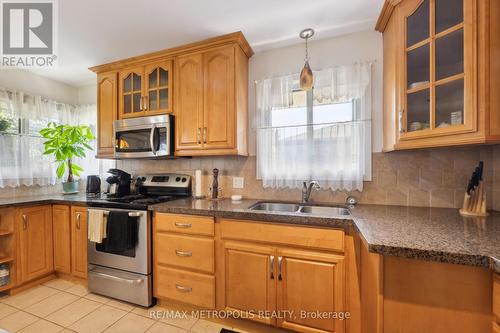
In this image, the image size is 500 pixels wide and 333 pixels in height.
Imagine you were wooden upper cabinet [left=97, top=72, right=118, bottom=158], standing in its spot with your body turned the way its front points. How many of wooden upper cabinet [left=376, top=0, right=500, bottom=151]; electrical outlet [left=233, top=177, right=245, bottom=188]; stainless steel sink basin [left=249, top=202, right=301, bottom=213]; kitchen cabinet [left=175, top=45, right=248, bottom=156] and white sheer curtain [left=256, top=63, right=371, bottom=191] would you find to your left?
5

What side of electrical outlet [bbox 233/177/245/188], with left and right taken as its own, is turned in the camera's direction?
front

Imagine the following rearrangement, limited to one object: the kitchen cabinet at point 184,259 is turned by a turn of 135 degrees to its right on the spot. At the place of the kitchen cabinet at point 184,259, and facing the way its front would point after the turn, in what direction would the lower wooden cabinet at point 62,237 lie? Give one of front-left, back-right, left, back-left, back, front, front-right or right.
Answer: front-left

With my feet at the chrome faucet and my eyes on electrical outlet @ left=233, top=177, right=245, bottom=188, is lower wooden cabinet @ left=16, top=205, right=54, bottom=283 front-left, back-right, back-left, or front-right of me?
front-left

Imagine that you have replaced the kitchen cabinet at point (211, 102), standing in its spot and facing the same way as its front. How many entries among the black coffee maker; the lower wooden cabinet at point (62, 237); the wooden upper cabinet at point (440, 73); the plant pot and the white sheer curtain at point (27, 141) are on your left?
1

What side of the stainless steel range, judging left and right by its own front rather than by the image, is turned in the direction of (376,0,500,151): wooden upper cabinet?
left

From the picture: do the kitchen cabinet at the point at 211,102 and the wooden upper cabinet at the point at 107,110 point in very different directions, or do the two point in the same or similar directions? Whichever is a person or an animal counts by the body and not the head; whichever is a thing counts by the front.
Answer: same or similar directions

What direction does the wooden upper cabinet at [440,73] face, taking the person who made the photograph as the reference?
facing the viewer and to the left of the viewer

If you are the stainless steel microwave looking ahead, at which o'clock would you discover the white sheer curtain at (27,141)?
The white sheer curtain is roughly at 3 o'clock from the stainless steel microwave.

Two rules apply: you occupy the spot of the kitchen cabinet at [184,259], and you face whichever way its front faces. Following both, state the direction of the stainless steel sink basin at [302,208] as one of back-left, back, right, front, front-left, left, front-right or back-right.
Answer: back-left
